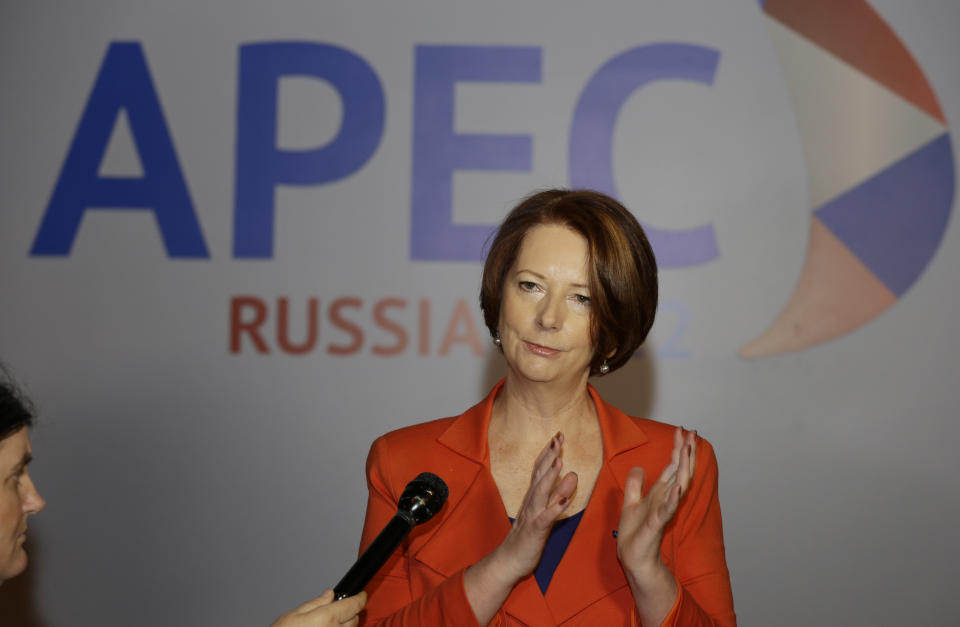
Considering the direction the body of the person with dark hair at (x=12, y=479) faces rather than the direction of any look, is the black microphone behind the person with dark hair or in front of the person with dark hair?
in front

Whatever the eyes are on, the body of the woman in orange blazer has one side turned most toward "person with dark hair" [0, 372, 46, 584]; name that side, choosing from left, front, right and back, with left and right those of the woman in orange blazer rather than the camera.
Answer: right

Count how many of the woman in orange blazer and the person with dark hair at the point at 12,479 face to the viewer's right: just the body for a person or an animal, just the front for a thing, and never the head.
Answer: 1

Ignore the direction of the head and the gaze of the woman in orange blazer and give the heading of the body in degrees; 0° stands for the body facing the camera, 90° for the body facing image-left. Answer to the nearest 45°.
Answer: approximately 0°

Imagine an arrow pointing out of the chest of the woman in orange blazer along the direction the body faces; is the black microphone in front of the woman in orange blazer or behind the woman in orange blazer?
in front

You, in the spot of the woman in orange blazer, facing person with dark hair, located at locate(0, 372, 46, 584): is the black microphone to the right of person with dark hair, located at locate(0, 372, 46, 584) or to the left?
left

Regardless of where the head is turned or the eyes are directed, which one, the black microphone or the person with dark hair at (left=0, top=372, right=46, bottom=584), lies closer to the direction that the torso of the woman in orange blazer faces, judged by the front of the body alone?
the black microphone

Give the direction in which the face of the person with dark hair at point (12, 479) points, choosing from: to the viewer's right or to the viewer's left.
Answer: to the viewer's right

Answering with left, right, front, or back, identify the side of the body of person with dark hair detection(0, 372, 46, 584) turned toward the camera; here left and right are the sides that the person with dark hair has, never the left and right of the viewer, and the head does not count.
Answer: right
